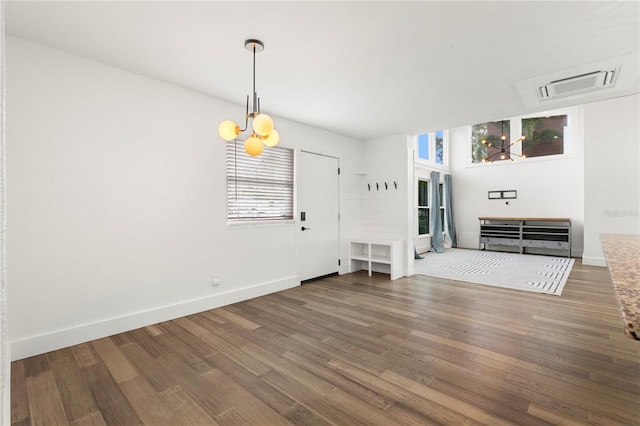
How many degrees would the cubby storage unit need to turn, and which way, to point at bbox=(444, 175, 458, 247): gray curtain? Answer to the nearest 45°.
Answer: approximately 180°

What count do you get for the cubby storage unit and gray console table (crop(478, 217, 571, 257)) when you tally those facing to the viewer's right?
0

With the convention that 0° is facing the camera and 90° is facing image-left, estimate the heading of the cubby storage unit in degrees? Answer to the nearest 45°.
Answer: approximately 45°

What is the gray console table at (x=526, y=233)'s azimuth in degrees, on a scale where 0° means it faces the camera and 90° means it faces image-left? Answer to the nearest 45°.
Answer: approximately 0°

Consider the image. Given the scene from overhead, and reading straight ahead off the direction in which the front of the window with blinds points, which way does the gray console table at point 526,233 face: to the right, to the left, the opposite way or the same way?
to the right

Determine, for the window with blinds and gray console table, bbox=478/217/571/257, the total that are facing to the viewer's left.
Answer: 0
